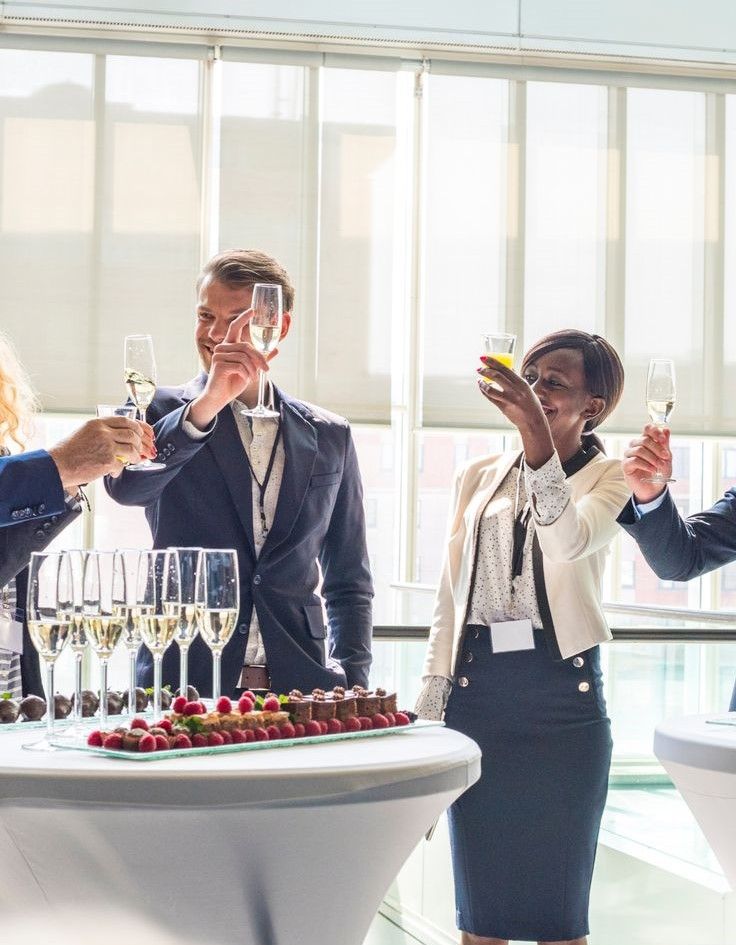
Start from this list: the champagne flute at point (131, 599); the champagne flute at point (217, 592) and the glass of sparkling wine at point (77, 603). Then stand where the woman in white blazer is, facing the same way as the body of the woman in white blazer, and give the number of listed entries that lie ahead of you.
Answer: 3

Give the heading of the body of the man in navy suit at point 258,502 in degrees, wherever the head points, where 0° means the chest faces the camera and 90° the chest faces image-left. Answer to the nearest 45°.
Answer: approximately 45°

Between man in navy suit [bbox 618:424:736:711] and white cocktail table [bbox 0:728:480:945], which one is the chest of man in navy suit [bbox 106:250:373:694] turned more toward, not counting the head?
the white cocktail table

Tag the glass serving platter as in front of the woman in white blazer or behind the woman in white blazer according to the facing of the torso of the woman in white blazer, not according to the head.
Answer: in front

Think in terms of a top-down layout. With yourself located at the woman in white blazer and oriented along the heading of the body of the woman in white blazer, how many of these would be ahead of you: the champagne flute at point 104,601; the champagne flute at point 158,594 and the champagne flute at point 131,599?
3

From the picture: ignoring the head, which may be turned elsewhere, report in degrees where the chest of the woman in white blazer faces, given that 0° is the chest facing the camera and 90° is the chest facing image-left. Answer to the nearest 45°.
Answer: approximately 45°

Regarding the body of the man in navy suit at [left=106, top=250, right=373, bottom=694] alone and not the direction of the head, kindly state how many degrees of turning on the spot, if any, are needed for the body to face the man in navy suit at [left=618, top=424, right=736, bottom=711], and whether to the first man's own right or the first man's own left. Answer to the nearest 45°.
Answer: approximately 135° to the first man's own left

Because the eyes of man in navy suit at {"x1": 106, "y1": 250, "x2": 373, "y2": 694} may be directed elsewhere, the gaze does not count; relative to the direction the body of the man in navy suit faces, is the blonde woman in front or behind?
in front

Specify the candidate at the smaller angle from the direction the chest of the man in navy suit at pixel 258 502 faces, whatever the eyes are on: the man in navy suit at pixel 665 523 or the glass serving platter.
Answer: the glass serving platter

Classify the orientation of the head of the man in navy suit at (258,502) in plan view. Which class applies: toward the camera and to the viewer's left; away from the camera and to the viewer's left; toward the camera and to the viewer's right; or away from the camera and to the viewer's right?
toward the camera and to the viewer's left

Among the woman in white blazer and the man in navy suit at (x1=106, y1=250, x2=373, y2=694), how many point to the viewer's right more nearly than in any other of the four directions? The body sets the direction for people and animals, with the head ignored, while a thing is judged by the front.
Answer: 0

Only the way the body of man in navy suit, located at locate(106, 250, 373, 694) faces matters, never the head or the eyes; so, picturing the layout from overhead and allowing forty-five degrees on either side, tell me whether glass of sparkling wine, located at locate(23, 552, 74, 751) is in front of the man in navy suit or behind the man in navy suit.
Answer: in front
